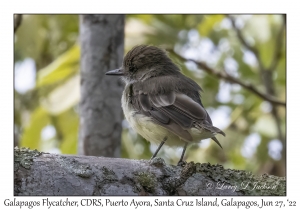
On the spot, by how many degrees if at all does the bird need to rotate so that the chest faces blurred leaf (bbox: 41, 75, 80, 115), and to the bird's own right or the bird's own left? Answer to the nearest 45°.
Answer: approximately 45° to the bird's own right

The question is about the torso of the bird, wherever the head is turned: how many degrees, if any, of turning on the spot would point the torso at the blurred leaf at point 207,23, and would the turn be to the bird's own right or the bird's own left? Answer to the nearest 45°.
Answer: approximately 90° to the bird's own right

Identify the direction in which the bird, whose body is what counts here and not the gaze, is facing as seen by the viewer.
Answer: to the viewer's left

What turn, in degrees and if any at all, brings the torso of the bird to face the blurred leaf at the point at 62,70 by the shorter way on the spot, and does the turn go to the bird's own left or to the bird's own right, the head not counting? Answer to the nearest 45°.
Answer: approximately 45° to the bird's own right

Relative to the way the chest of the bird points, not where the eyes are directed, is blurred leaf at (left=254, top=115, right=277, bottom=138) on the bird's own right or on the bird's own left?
on the bird's own right

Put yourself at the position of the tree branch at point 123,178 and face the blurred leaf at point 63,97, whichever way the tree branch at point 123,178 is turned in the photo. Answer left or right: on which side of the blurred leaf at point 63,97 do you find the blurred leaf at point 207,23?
right
